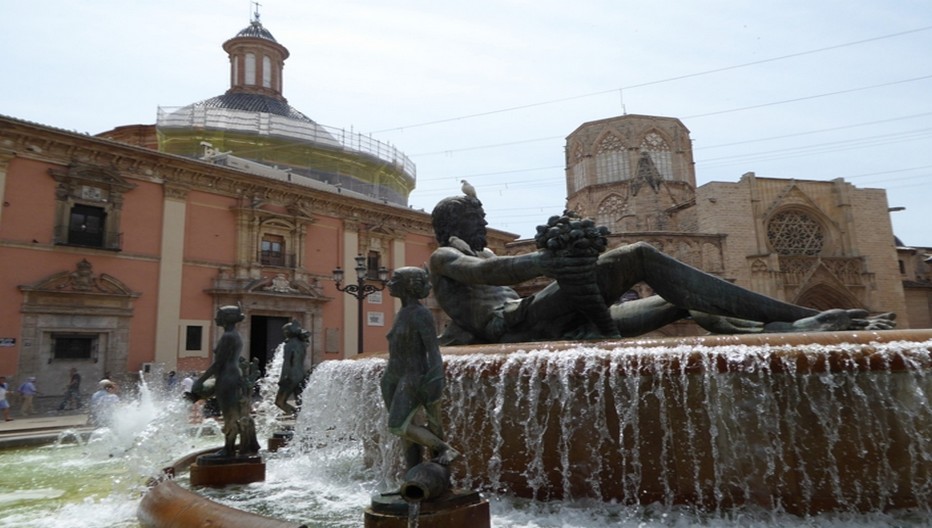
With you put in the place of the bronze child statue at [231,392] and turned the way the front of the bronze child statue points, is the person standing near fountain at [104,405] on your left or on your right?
on your right

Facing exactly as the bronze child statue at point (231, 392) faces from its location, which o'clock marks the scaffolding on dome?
The scaffolding on dome is roughly at 3 o'clock from the bronze child statue.

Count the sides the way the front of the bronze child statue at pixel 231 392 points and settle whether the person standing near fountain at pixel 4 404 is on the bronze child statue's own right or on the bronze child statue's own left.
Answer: on the bronze child statue's own right

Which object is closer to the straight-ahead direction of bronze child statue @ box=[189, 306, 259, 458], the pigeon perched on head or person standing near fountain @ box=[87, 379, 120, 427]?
the person standing near fountain

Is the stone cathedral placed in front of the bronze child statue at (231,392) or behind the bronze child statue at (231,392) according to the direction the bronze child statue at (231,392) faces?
behind

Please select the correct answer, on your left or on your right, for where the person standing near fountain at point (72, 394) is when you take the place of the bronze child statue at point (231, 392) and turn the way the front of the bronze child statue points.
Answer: on your right

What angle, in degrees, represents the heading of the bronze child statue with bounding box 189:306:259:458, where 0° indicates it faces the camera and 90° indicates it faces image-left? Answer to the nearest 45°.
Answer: approximately 90°
